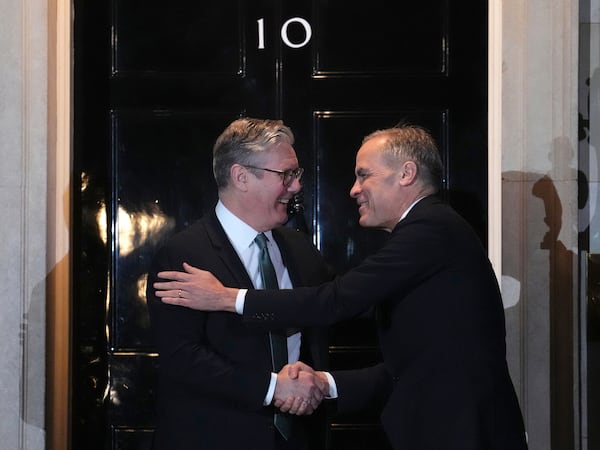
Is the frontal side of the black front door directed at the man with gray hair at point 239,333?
yes

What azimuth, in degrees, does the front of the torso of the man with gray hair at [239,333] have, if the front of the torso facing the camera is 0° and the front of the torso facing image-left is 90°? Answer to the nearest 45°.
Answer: approximately 315°

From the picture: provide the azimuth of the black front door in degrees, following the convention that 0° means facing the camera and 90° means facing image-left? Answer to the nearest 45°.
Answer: approximately 0°

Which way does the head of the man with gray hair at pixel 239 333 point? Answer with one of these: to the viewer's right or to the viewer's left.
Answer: to the viewer's right
